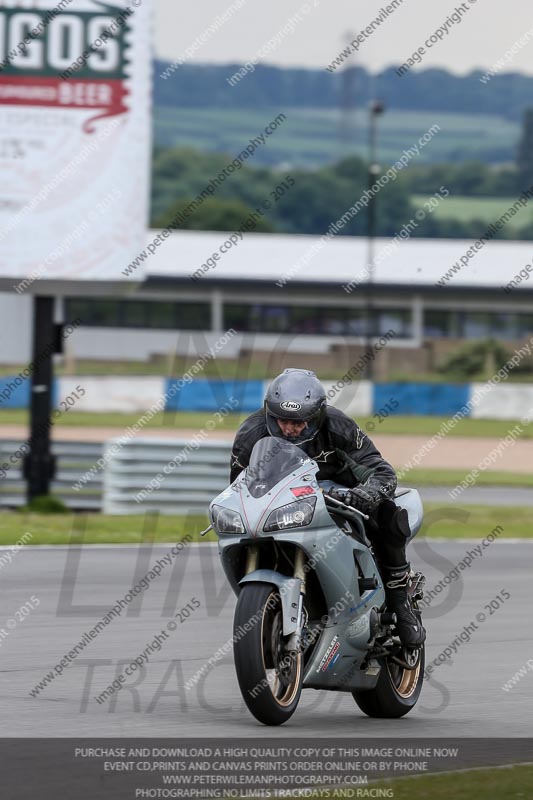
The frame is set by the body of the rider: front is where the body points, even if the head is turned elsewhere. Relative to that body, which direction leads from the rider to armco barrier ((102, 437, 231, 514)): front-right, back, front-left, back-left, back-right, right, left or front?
back

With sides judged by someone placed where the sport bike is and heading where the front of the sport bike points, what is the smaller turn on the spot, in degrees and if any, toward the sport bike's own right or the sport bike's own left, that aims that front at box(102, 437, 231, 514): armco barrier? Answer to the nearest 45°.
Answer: approximately 135° to the sport bike's own right

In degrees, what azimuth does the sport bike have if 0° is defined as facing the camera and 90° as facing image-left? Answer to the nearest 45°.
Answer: approximately 45°

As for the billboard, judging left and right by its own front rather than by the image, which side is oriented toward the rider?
front

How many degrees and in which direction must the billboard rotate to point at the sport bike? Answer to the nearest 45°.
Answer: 0° — it already faces it

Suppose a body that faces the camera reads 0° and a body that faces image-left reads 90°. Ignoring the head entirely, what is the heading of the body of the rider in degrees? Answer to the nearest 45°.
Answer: approximately 0°

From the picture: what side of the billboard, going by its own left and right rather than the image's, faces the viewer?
front

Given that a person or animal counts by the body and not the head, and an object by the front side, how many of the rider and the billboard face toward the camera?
2

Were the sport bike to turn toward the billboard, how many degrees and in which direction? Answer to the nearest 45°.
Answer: approximately 135° to its right
